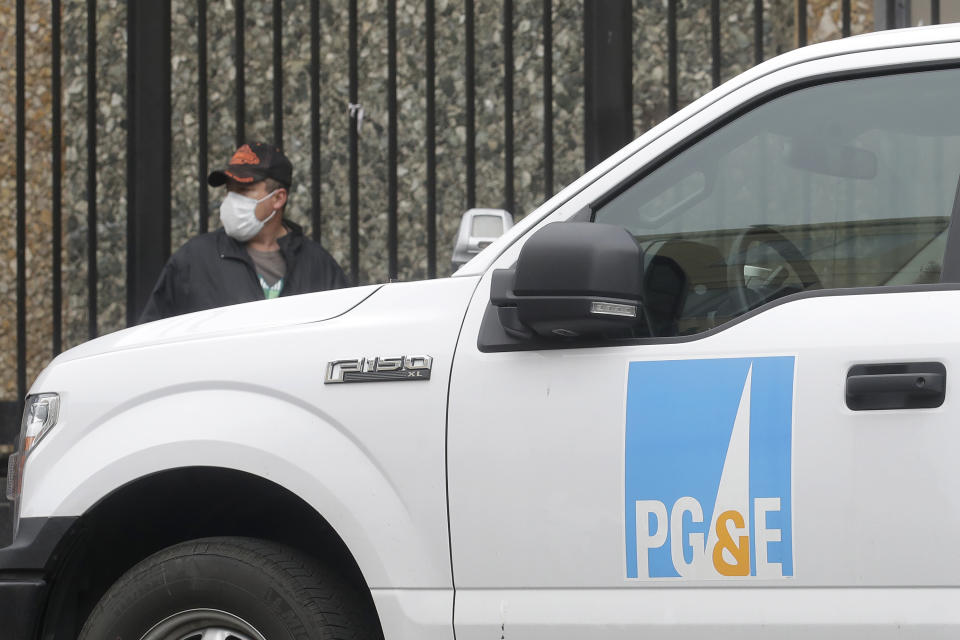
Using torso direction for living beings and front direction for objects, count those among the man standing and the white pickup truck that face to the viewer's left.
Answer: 1

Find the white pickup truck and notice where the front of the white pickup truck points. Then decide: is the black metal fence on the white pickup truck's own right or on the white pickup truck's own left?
on the white pickup truck's own right

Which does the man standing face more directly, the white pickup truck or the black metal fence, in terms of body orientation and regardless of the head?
the white pickup truck

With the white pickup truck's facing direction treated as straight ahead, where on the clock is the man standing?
The man standing is roughly at 2 o'clock from the white pickup truck.

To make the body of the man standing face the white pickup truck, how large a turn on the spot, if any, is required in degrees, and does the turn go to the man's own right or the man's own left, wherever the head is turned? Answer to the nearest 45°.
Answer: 0° — they already face it

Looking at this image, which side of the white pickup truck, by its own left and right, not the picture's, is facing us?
left

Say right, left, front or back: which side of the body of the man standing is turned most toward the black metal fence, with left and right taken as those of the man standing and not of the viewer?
back

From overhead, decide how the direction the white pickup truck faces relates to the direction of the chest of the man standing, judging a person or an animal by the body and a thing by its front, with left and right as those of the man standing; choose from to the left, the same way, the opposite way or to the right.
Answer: to the right
